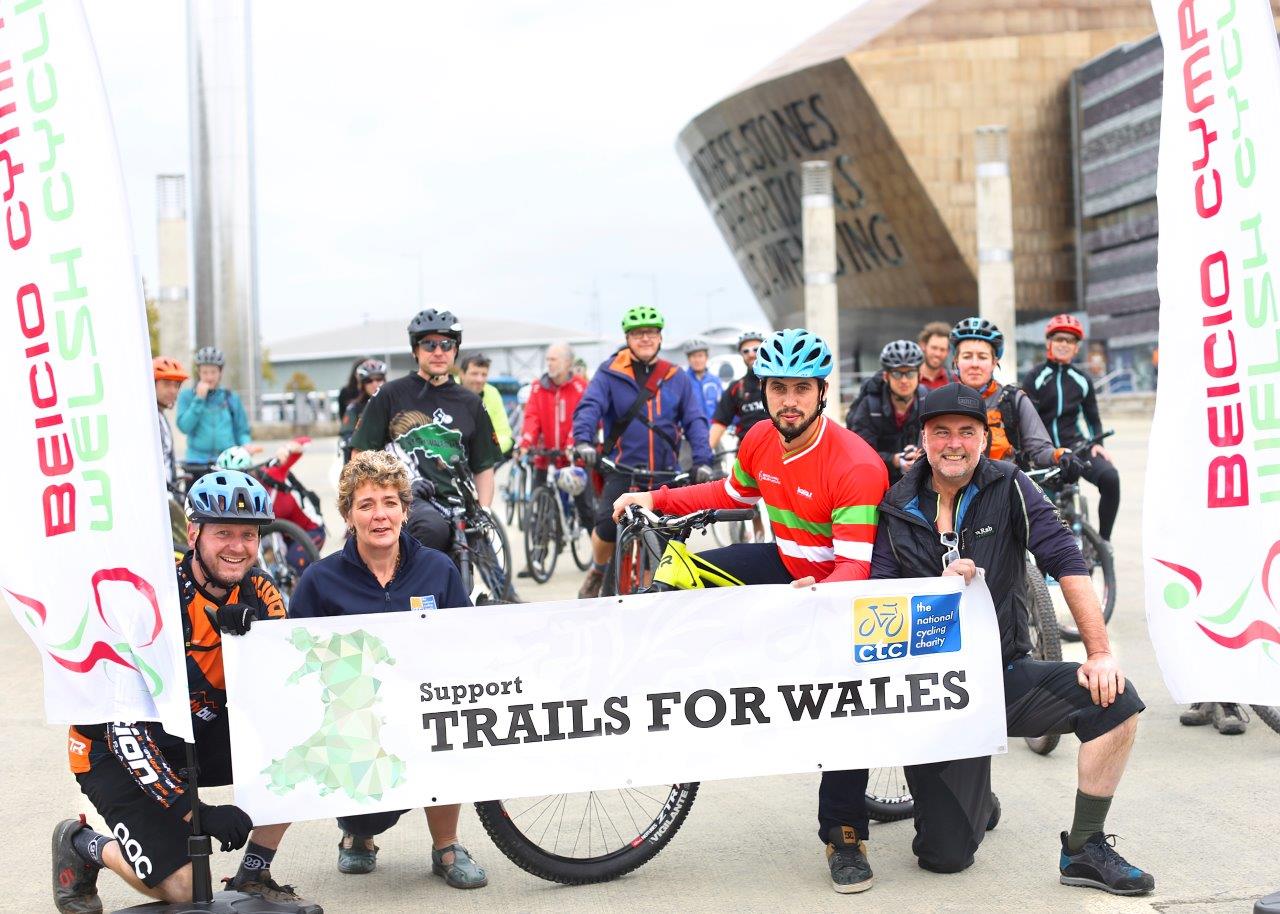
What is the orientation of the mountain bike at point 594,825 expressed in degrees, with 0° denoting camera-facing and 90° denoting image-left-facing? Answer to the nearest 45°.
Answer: approximately 45°

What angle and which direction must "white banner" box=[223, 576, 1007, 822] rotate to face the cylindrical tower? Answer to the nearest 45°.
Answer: approximately 180°

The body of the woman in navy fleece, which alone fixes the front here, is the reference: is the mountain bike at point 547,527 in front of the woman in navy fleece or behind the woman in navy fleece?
behind

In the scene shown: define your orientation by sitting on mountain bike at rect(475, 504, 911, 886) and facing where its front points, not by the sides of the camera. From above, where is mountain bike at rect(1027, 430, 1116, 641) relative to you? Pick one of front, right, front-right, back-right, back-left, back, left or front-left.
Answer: back

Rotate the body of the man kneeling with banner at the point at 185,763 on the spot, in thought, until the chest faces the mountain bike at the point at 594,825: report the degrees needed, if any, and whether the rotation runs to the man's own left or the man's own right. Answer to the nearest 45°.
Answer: approximately 45° to the man's own left

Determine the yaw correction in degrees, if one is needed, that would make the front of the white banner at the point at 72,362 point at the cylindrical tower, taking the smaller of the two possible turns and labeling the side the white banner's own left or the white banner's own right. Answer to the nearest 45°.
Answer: approximately 180°

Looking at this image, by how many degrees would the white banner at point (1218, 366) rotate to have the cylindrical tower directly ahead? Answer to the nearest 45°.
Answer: approximately 135° to its right

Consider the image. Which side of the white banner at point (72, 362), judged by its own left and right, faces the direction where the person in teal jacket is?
back

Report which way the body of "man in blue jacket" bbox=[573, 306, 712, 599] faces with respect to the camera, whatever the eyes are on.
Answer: toward the camera

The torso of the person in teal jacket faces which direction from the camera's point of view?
toward the camera

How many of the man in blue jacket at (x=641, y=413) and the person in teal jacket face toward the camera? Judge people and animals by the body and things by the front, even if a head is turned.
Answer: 2

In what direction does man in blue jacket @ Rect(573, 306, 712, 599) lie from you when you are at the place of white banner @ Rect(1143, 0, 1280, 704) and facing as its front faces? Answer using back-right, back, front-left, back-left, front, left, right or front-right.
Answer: back-right

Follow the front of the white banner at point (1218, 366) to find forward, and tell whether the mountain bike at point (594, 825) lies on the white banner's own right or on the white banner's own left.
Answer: on the white banner's own right

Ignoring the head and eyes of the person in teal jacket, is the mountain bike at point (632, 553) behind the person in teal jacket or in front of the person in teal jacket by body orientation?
in front

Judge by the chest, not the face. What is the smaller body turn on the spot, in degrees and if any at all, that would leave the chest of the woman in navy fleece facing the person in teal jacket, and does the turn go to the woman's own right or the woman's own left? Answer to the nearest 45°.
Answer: approximately 180°

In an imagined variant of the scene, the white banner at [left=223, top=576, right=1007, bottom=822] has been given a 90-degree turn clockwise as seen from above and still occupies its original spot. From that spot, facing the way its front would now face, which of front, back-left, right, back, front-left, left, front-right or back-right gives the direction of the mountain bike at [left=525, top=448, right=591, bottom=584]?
right

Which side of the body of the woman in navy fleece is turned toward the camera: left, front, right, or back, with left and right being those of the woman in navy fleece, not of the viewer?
front

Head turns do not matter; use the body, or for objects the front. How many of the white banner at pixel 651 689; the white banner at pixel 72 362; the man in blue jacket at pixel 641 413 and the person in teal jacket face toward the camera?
4
